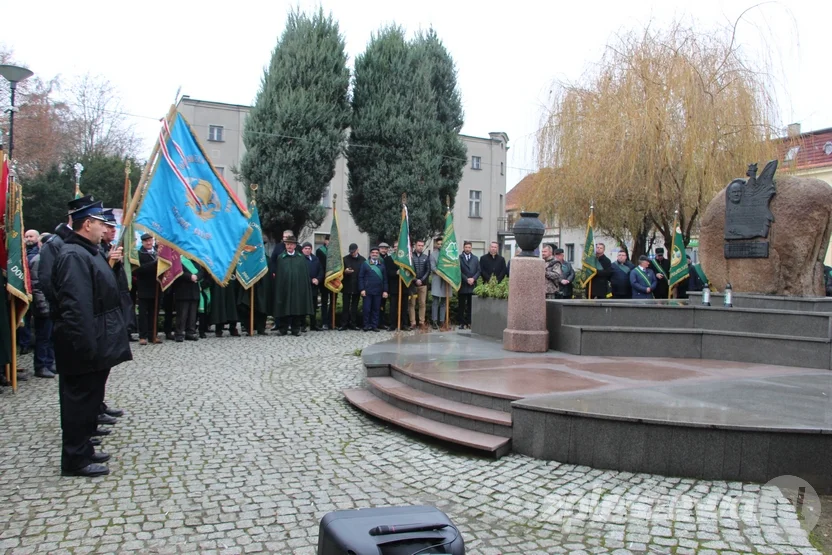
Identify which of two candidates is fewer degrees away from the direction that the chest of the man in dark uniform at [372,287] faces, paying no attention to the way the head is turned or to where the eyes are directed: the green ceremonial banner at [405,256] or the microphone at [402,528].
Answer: the microphone

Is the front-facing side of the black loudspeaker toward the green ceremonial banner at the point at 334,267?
yes

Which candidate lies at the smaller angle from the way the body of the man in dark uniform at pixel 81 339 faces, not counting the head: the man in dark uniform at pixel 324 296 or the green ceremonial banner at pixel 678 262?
the green ceremonial banner

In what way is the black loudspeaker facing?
away from the camera

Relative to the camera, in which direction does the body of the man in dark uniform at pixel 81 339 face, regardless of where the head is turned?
to the viewer's right

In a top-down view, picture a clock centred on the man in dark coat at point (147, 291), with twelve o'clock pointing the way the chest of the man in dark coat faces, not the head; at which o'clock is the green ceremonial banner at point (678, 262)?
The green ceremonial banner is roughly at 9 o'clock from the man in dark coat.

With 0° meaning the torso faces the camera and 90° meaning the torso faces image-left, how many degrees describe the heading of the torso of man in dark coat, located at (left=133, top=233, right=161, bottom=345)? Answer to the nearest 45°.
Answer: approximately 315°

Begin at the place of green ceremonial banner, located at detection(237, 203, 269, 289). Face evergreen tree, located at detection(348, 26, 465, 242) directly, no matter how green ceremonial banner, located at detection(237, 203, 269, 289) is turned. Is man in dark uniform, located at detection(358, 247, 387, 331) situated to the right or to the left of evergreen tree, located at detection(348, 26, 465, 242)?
right

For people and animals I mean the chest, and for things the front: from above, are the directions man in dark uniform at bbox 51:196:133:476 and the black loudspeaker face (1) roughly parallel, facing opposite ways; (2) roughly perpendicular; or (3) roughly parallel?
roughly perpendicular
